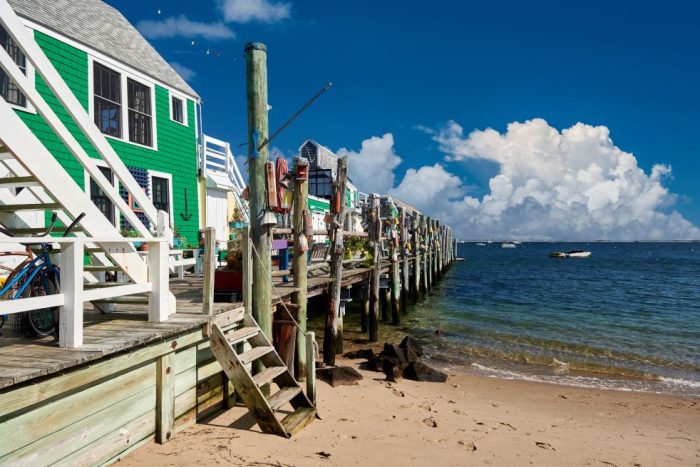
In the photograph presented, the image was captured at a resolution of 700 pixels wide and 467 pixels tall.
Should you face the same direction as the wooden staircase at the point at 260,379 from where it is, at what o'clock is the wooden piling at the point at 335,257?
The wooden piling is roughly at 8 o'clock from the wooden staircase.

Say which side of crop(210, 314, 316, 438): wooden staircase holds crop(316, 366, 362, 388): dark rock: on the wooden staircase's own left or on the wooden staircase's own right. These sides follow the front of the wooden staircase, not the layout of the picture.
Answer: on the wooden staircase's own left

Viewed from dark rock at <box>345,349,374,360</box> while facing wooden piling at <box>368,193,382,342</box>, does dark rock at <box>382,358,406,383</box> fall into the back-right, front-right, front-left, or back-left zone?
back-right

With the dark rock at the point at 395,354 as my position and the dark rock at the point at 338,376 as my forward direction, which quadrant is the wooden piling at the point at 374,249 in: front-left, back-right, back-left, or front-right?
back-right

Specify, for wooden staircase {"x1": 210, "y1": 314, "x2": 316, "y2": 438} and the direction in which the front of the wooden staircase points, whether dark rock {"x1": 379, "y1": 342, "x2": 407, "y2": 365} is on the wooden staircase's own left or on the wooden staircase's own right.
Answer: on the wooden staircase's own left

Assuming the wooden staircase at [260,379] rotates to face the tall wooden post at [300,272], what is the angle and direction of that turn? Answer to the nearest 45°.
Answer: approximately 135° to its left

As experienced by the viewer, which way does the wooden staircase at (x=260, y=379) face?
facing the viewer and to the right of the viewer

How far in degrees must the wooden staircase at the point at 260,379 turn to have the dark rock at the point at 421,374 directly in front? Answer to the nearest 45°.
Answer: approximately 90° to its left

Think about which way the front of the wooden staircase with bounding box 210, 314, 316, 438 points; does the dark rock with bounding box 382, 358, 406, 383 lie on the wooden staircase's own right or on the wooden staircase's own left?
on the wooden staircase's own left

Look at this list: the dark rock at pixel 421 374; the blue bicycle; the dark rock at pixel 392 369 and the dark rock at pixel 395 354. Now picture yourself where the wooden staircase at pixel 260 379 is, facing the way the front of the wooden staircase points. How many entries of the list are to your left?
3

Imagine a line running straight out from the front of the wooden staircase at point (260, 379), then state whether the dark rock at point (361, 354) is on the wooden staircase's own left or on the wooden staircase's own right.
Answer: on the wooden staircase's own left
